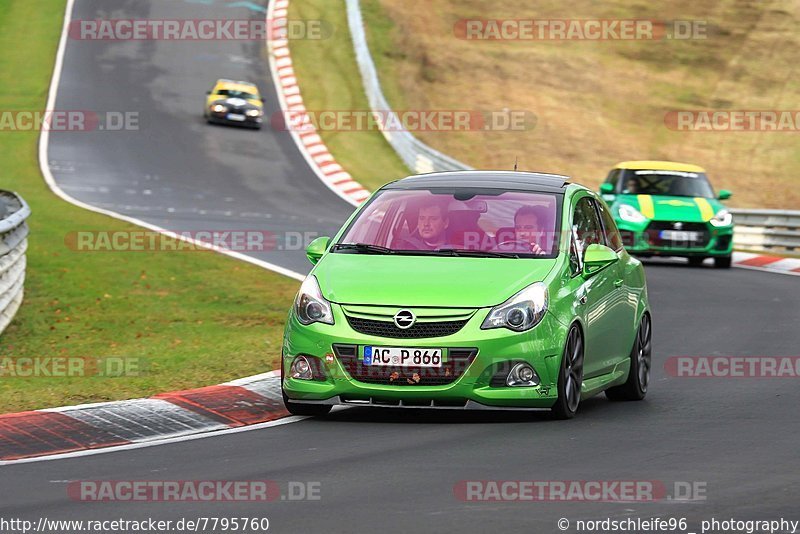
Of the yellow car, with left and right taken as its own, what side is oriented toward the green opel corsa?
front

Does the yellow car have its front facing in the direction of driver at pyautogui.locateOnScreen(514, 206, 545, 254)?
yes

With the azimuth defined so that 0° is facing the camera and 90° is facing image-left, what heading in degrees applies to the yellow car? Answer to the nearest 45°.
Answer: approximately 0°

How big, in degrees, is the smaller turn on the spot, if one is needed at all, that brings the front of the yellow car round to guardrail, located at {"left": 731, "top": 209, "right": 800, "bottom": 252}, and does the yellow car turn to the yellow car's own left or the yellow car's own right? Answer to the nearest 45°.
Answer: approximately 45° to the yellow car's own left

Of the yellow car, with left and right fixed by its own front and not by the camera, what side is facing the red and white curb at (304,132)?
left

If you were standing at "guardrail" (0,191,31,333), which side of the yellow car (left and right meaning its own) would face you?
front

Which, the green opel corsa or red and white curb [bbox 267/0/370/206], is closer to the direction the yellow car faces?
the green opel corsa
